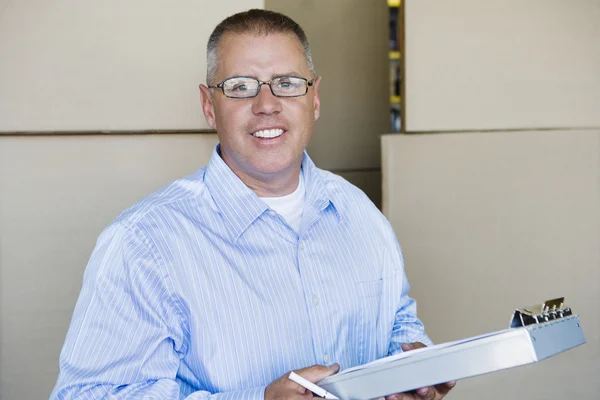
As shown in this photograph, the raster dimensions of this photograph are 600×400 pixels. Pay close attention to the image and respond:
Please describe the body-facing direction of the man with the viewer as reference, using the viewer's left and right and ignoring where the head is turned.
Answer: facing the viewer and to the right of the viewer
